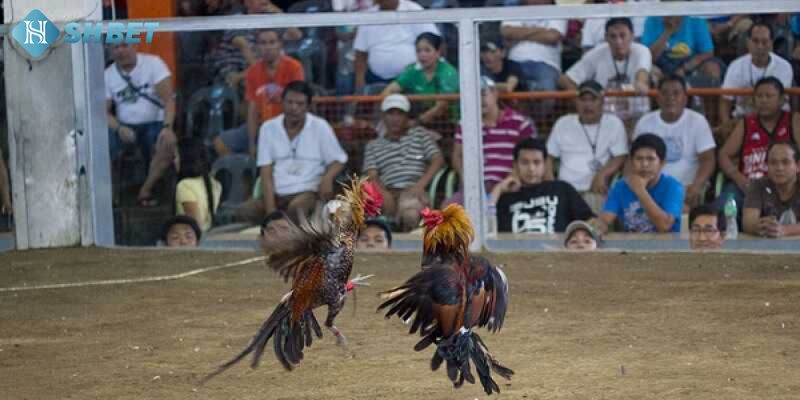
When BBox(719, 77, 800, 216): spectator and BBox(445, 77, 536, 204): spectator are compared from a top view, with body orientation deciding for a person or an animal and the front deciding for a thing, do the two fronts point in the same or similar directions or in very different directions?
same or similar directions

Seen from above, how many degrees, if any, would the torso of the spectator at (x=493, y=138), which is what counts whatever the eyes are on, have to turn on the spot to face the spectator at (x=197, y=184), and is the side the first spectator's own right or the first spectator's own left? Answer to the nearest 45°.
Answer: approximately 90° to the first spectator's own right

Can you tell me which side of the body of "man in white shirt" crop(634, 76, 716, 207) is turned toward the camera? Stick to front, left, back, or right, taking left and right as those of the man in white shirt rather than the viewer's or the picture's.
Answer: front

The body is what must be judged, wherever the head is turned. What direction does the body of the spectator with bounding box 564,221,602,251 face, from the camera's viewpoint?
toward the camera

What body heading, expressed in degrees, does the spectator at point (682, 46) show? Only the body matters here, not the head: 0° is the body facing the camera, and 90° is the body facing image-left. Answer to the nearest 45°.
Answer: approximately 0°

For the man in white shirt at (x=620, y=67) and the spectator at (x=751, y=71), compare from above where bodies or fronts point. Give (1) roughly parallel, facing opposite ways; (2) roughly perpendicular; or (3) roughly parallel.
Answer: roughly parallel

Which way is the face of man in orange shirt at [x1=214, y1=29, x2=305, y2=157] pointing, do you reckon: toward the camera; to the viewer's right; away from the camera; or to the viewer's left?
toward the camera

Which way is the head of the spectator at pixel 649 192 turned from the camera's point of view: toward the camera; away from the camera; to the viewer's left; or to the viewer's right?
toward the camera

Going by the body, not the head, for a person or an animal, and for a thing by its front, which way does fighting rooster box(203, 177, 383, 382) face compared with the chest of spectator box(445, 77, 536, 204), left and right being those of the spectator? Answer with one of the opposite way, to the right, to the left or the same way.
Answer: to the left

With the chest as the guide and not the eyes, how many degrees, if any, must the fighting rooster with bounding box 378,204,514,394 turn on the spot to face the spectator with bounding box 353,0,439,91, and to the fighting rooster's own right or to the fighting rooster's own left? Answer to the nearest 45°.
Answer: approximately 45° to the fighting rooster's own right

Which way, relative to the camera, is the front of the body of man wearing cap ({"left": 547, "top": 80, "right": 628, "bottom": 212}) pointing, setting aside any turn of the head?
toward the camera

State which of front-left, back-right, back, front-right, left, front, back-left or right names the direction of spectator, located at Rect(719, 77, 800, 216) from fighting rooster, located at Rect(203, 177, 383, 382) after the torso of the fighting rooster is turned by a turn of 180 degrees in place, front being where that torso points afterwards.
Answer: back-right

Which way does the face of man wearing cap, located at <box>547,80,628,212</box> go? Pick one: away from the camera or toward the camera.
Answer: toward the camera

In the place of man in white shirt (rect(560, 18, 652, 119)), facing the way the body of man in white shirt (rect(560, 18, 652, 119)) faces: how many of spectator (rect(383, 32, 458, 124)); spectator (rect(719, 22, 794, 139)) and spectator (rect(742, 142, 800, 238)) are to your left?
2

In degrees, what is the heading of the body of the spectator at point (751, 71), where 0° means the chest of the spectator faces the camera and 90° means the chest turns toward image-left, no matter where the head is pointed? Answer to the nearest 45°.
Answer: approximately 0°

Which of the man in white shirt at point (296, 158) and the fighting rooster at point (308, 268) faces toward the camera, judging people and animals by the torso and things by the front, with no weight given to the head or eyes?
the man in white shirt

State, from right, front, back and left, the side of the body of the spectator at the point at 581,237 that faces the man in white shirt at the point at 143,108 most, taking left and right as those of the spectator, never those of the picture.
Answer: right
